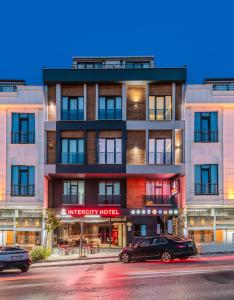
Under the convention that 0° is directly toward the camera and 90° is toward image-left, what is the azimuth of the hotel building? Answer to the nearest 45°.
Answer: approximately 0°

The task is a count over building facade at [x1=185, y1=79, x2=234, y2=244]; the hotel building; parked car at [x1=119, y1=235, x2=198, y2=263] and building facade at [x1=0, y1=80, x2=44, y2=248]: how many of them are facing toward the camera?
3

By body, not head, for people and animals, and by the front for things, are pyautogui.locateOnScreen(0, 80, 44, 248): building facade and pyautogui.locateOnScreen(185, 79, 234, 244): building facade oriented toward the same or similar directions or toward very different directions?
same or similar directions

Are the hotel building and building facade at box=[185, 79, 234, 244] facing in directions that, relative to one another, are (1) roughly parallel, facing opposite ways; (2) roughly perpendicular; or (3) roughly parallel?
roughly parallel

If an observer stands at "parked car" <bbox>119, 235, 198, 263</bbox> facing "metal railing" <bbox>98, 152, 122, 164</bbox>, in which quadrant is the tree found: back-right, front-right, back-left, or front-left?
front-left

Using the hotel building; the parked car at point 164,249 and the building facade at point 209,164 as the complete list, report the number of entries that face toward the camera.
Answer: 2

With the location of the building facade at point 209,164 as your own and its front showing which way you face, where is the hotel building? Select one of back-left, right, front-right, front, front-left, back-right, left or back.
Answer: right

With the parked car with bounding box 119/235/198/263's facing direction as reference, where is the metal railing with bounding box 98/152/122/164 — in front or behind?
in front

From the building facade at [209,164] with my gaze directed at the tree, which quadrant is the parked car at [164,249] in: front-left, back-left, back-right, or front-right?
front-left

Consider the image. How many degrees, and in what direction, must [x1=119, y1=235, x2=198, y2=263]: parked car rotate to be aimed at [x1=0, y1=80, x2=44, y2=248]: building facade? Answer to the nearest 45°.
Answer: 0° — it already faces it

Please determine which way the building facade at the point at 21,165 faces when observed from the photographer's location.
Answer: facing the viewer

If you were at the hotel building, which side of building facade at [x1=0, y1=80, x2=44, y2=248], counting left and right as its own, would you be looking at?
left
